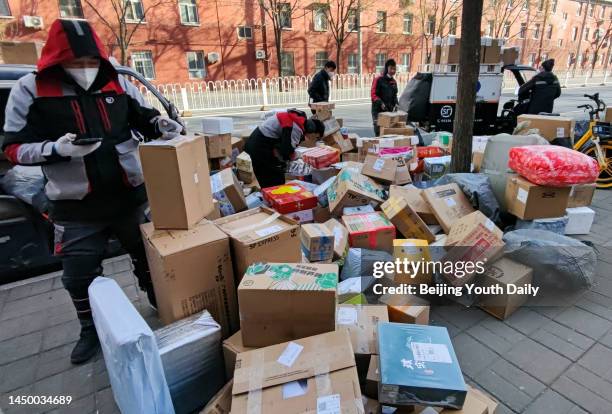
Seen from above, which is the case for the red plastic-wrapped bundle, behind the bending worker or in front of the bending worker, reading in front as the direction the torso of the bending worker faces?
in front

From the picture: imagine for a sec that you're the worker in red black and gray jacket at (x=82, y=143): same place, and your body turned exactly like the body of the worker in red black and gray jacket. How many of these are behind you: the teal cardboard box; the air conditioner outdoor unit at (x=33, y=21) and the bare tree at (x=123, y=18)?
2

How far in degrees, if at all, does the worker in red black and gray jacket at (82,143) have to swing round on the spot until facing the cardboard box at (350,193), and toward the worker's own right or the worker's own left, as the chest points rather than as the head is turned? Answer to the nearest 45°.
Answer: approximately 90° to the worker's own left

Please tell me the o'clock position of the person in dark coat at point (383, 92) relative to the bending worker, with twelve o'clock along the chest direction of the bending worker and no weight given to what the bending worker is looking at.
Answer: The person in dark coat is roughly at 10 o'clock from the bending worker.

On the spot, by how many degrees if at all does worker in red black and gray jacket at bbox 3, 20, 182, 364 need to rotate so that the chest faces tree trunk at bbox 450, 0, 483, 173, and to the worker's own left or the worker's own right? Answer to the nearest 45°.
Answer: approximately 90° to the worker's own left

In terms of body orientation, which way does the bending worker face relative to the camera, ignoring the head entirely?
to the viewer's right

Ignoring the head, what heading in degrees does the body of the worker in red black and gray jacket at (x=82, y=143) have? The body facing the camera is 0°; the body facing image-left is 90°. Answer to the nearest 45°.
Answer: approximately 0°

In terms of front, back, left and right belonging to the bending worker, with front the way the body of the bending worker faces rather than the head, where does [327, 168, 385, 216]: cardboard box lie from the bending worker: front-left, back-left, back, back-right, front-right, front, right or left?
front-right

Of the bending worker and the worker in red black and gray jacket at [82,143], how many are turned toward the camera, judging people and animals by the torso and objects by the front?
1

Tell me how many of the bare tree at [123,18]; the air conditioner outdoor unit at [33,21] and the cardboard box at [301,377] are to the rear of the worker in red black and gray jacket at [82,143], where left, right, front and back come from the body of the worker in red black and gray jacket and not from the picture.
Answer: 2

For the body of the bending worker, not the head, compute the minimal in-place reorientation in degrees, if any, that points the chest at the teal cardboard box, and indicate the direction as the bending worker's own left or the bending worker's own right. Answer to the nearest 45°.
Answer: approximately 90° to the bending worker's own right

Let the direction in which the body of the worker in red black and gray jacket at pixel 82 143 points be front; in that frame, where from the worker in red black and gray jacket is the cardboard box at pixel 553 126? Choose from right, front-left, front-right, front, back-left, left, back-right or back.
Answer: left

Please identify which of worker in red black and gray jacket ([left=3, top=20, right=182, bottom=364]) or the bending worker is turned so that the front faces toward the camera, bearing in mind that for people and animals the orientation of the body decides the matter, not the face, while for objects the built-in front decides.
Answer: the worker in red black and gray jacket

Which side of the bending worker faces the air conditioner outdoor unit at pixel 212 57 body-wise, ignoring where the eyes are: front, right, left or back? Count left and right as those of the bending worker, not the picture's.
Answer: left

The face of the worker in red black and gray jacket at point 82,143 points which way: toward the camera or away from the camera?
toward the camera

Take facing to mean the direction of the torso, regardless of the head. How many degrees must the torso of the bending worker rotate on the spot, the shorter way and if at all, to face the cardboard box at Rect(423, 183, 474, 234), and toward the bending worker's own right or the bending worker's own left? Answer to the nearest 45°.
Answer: approximately 45° to the bending worker's own right

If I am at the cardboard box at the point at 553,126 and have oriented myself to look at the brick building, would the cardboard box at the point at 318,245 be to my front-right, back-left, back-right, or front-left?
back-left

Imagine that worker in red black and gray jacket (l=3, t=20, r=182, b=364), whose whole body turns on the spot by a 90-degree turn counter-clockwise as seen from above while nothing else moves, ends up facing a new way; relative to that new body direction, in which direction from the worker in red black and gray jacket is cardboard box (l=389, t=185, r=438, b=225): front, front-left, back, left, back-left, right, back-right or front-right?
front

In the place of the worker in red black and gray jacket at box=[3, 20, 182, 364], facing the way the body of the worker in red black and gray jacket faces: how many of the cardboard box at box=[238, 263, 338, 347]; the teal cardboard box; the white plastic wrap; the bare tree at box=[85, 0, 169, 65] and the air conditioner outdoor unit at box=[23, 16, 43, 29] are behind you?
2
